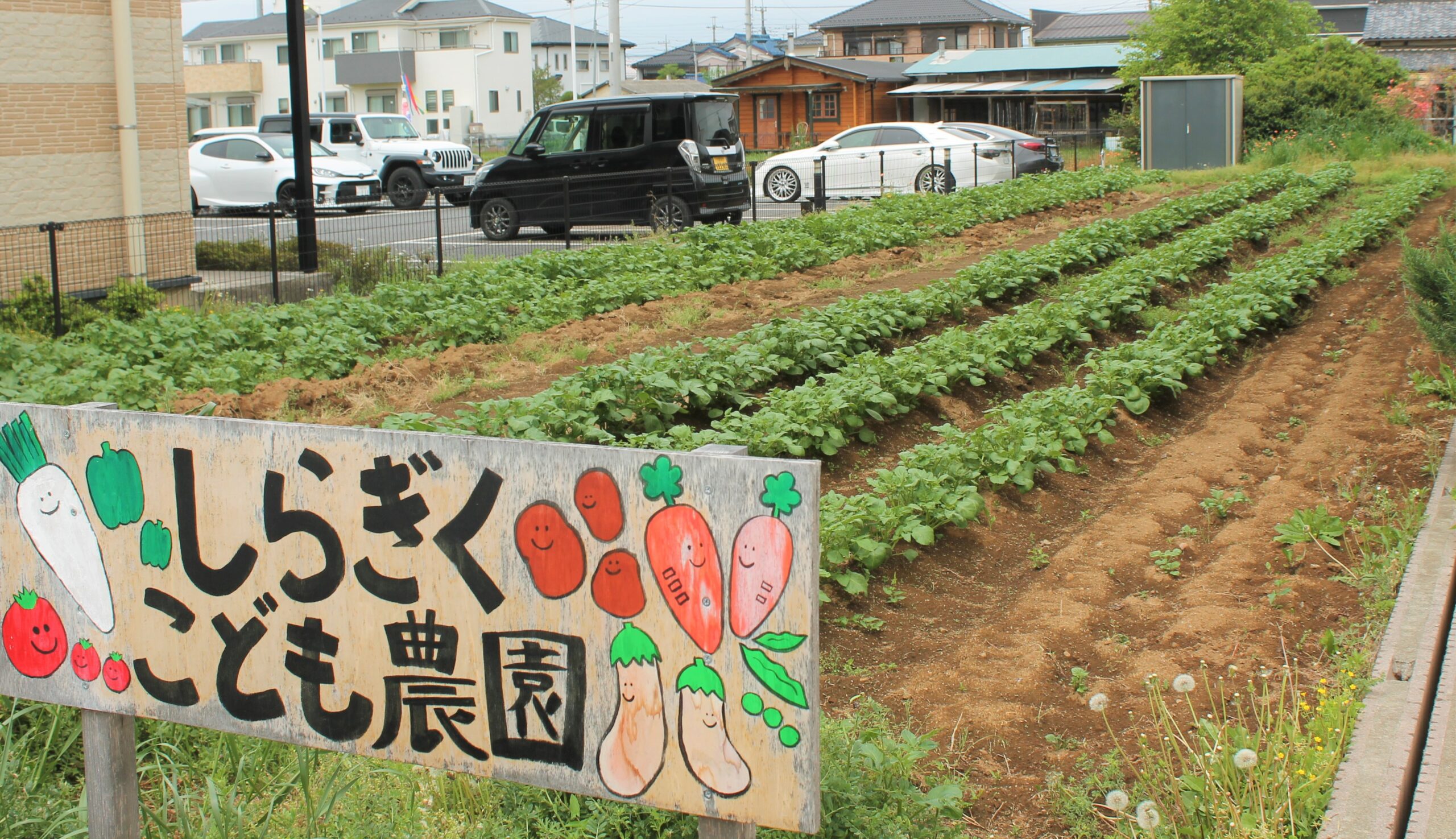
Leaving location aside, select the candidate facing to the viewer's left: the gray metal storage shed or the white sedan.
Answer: the white sedan

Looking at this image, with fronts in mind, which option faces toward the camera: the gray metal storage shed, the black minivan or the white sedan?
the gray metal storage shed

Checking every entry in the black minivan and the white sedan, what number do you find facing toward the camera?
0

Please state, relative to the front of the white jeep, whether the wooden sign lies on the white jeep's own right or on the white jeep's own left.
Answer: on the white jeep's own right

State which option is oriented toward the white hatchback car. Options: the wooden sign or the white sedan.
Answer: the white sedan

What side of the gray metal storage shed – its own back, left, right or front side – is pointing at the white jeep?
right

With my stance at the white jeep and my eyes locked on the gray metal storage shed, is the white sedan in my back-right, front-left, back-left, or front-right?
front-right

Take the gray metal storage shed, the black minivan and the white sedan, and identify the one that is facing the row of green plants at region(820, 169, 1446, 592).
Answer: the gray metal storage shed

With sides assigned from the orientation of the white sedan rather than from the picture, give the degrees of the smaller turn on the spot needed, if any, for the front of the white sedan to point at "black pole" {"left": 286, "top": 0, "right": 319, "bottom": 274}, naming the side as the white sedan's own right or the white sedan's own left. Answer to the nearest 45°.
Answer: approximately 45° to the white sedan's own left

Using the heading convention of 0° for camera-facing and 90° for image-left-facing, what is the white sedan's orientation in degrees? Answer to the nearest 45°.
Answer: approximately 90°

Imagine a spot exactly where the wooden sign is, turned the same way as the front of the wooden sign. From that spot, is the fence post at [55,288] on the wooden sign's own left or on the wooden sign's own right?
on the wooden sign's own right

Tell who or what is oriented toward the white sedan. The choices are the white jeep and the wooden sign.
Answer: the white jeep

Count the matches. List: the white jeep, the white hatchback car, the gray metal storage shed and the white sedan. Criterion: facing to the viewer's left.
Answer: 1

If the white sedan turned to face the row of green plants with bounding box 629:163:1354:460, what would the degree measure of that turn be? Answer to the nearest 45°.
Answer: approximately 90° to its left

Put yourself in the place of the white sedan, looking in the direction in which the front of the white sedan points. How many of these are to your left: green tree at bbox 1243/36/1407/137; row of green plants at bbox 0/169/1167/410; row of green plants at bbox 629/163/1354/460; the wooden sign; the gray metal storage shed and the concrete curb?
4

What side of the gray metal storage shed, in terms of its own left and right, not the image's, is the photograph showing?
front

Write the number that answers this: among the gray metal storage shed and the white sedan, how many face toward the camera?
1

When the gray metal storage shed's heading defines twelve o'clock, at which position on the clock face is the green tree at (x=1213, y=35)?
The green tree is roughly at 6 o'clock from the gray metal storage shed.
